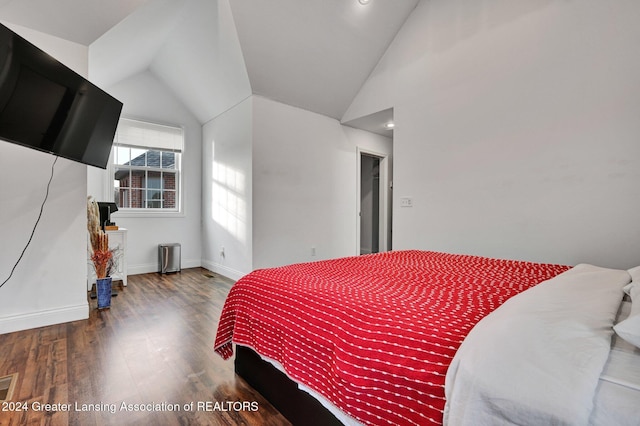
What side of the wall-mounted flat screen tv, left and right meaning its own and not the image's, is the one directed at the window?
left

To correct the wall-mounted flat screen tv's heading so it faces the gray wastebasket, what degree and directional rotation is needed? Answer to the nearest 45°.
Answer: approximately 90° to its left

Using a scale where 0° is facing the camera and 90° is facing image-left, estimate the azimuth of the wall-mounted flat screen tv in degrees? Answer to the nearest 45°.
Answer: approximately 315°
